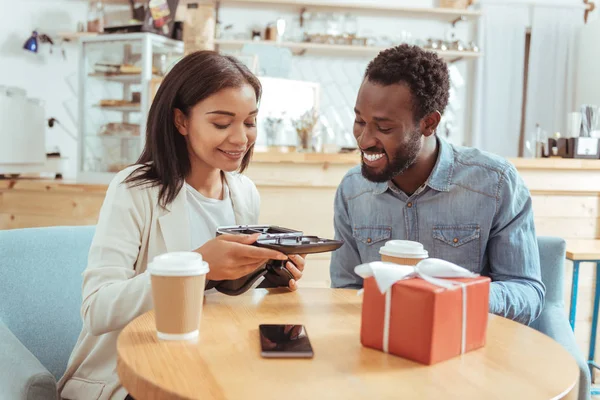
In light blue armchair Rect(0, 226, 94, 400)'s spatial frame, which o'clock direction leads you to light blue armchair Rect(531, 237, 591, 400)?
light blue armchair Rect(531, 237, 591, 400) is roughly at 11 o'clock from light blue armchair Rect(0, 226, 94, 400).

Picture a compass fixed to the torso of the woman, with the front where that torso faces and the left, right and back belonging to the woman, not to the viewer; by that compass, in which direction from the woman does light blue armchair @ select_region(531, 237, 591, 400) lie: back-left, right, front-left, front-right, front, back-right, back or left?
front-left

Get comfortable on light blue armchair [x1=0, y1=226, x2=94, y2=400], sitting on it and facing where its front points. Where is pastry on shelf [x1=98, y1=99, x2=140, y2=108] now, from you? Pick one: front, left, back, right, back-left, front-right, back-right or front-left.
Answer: back-left

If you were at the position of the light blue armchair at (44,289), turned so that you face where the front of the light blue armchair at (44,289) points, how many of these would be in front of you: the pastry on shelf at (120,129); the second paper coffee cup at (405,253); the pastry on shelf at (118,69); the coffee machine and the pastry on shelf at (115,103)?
1

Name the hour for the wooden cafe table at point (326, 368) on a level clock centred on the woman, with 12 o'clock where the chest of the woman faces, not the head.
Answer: The wooden cafe table is roughly at 1 o'clock from the woman.

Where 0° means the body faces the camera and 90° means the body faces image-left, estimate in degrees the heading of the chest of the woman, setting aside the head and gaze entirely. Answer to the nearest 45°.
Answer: approximately 315°

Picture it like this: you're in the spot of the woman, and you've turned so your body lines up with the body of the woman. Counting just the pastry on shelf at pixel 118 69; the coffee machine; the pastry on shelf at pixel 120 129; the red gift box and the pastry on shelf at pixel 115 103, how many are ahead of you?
1

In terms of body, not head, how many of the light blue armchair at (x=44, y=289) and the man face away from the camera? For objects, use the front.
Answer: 0

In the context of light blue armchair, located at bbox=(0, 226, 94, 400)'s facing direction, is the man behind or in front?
in front

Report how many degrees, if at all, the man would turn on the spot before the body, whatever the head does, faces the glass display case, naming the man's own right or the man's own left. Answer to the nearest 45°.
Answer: approximately 90° to the man's own right

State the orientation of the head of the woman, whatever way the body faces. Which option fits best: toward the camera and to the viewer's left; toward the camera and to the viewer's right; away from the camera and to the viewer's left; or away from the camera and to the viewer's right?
toward the camera and to the viewer's right

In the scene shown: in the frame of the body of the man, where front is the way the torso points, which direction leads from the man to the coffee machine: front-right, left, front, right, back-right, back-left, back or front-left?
right

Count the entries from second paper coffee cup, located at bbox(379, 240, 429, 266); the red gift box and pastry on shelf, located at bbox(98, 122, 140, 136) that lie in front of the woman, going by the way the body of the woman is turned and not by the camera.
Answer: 2

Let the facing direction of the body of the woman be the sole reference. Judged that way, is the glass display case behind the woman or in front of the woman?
behind

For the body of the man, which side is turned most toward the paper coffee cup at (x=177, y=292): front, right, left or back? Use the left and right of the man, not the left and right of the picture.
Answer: front

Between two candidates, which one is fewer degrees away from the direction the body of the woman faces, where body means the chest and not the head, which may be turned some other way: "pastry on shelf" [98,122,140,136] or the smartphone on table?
the smartphone on table

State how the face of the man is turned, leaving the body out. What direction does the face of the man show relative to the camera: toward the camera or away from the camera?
toward the camera

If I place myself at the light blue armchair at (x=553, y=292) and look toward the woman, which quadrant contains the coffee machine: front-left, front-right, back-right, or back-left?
front-right

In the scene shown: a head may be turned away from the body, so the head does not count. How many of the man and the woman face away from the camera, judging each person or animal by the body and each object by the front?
0

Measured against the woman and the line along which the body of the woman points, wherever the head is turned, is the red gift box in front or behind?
in front

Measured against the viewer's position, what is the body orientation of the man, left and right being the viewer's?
facing the viewer and to the left of the viewer

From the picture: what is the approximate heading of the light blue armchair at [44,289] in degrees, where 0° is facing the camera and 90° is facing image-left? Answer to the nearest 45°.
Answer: approximately 315°
